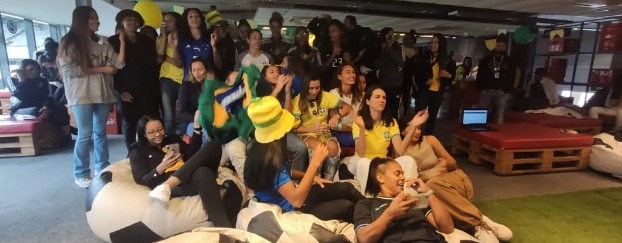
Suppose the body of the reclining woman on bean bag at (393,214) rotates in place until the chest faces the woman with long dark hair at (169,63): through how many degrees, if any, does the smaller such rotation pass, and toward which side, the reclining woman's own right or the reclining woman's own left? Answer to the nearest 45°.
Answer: approximately 180°

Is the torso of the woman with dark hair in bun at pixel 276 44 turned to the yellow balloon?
no

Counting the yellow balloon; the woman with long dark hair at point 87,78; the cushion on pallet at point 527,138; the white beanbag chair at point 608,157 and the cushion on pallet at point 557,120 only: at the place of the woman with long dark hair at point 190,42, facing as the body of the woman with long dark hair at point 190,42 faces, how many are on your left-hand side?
3

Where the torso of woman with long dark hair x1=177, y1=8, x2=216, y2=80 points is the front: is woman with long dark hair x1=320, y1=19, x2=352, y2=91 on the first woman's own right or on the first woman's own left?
on the first woman's own left

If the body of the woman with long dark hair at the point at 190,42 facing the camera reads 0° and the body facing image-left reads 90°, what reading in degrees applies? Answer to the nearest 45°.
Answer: approximately 0°

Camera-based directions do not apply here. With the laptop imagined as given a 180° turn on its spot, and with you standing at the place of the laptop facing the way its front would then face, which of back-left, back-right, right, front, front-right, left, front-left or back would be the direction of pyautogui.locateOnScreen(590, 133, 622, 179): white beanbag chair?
back-right

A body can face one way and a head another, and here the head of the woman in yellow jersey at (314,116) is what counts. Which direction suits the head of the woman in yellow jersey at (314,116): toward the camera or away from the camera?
toward the camera

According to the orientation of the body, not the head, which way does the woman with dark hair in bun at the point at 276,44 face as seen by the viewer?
toward the camera

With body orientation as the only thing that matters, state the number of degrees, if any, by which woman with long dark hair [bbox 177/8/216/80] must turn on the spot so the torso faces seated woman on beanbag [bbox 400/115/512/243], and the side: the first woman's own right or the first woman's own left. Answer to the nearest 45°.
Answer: approximately 45° to the first woman's own left

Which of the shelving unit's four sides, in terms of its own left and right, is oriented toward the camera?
front

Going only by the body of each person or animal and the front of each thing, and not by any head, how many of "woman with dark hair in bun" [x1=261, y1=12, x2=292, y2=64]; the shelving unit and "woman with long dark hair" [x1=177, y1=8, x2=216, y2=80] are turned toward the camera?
3

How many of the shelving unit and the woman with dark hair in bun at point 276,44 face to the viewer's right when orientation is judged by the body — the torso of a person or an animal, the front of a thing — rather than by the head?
0

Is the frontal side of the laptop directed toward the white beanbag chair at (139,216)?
no

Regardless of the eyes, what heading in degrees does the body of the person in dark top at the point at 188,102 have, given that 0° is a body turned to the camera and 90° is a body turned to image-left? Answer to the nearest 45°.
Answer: approximately 315°

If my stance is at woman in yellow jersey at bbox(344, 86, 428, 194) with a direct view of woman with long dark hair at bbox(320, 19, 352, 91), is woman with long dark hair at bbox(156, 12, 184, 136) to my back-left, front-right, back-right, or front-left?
front-left

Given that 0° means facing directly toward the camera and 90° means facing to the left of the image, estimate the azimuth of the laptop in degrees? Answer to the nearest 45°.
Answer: approximately 315°

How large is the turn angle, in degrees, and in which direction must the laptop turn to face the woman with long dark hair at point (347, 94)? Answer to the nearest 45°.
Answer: approximately 90° to its right
